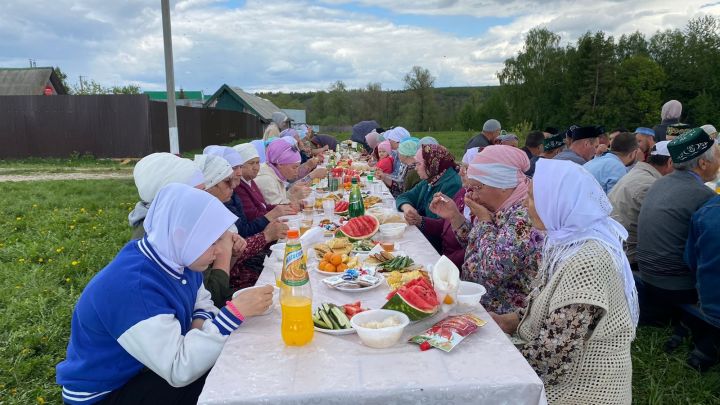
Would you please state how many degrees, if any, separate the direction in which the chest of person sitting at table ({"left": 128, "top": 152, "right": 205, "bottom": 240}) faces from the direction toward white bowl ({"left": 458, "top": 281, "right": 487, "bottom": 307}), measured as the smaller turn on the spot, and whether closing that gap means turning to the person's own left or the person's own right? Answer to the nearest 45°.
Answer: approximately 45° to the person's own right

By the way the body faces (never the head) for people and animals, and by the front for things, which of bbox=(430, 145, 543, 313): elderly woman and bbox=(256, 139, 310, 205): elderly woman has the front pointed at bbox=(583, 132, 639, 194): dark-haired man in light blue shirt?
bbox=(256, 139, 310, 205): elderly woman

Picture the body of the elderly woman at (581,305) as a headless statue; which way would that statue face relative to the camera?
to the viewer's left

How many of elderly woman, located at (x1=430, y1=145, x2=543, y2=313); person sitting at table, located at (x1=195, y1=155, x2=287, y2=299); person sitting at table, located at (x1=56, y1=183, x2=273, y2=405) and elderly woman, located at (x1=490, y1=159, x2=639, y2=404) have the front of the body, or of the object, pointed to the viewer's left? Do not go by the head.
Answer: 2

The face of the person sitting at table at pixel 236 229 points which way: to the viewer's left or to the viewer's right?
to the viewer's right

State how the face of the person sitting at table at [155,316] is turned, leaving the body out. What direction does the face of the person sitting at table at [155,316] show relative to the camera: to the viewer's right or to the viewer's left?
to the viewer's right

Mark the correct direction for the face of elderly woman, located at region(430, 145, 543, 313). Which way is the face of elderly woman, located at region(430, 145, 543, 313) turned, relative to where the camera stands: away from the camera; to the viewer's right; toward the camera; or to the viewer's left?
to the viewer's left

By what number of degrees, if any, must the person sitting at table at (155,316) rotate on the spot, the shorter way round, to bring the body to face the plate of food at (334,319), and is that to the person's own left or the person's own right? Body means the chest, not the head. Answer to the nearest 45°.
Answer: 0° — they already face it

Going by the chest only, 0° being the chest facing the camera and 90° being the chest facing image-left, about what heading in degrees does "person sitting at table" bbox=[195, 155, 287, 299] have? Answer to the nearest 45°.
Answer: approximately 270°

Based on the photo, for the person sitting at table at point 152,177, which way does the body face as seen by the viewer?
to the viewer's right
